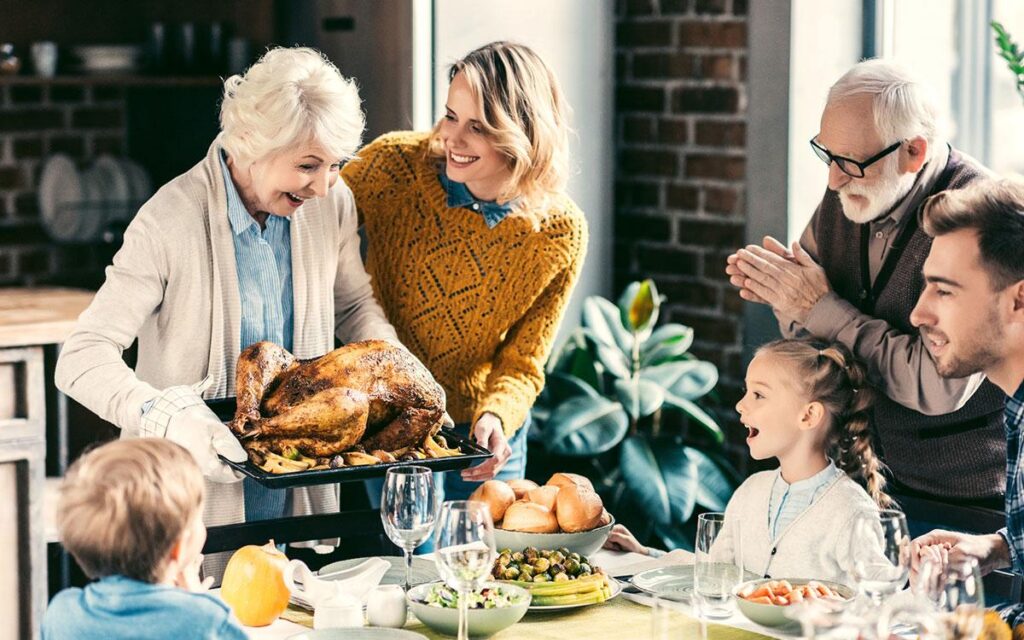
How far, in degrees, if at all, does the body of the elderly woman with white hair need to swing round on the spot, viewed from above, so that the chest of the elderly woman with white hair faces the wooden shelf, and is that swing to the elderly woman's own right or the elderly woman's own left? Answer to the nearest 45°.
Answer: approximately 135° to the elderly woman's own left

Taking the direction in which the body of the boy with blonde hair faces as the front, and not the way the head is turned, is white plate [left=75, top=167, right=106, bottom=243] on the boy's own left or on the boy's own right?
on the boy's own left

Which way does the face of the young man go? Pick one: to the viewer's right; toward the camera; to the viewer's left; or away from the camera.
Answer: to the viewer's left

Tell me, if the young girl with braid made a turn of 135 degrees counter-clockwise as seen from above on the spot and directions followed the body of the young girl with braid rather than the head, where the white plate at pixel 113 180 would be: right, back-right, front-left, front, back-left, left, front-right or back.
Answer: back-left

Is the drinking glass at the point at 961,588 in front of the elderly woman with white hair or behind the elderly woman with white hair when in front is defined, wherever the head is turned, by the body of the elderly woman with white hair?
in front

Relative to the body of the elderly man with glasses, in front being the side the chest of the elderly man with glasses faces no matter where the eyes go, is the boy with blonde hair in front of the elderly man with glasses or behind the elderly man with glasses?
in front

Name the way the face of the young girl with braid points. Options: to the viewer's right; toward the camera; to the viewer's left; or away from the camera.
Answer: to the viewer's left

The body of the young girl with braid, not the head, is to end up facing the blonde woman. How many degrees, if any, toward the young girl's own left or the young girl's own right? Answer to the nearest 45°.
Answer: approximately 90° to the young girl's own right

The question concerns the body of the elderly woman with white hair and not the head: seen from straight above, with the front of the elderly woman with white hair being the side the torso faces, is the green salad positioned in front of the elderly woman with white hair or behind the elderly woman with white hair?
in front

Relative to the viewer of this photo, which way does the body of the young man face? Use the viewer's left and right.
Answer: facing to the left of the viewer

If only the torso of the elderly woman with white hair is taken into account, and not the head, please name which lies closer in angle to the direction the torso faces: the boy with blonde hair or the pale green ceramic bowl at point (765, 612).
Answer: the pale green ceramic bowl

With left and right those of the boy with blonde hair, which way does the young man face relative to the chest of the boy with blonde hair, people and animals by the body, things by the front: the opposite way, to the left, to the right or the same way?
to the left

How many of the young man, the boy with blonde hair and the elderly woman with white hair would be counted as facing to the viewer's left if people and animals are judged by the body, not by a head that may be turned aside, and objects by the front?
1
